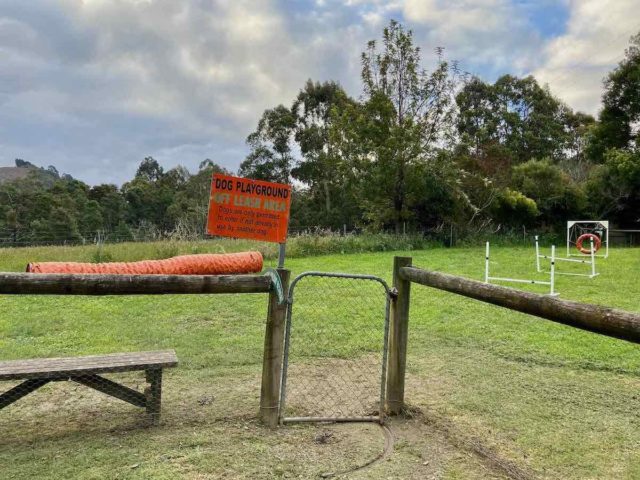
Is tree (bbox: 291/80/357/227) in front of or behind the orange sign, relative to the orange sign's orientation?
behind

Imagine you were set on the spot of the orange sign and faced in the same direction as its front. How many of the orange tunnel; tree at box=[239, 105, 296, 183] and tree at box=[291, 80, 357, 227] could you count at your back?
3

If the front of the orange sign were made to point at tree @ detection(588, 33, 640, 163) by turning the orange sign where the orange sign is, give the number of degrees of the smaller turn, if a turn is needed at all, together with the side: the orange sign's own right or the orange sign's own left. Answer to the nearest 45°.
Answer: approximately 135° to the orange sign's own left

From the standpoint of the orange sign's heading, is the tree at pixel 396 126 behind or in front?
behind

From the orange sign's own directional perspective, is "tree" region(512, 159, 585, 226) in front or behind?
behind

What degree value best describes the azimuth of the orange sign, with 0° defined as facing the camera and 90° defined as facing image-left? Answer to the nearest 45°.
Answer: approximately 0°

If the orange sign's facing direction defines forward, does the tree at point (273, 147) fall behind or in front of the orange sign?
behind

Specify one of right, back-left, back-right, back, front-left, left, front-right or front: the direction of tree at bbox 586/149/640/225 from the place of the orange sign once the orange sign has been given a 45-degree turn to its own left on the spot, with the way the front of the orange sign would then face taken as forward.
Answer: left

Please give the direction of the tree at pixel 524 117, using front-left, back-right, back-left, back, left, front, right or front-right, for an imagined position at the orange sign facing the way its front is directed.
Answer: back-left

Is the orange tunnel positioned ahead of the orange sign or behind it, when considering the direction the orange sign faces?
behind
